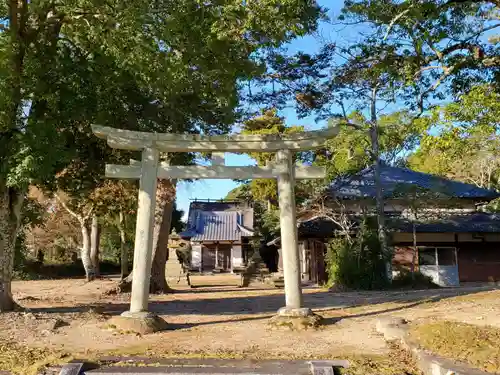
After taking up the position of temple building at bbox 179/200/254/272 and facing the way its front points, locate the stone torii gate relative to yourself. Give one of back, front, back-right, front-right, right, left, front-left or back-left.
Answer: front

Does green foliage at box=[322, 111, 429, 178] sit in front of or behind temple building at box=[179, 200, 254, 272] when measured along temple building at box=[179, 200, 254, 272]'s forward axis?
in front

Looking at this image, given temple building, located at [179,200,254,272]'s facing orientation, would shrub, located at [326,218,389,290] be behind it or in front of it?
in front

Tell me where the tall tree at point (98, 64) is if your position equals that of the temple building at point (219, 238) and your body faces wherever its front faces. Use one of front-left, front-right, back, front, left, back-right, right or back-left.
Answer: front

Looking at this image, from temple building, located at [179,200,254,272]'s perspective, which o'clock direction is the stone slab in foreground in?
The stone slab in foreground is roughly at 12 o'clock from the temple building.

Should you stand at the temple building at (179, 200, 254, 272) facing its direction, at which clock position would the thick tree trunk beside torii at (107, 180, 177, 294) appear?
The thick tree trunk beside torii is roughly at 12 o'clock from the temple building.

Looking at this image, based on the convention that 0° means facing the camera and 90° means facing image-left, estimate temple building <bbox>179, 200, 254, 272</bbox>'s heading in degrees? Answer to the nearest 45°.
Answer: approximately 0°

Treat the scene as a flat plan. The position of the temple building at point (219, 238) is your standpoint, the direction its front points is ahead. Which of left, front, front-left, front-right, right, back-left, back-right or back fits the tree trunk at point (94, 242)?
front-right

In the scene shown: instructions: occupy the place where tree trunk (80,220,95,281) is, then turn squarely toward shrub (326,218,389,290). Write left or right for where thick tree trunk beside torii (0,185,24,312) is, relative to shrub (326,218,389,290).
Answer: right
